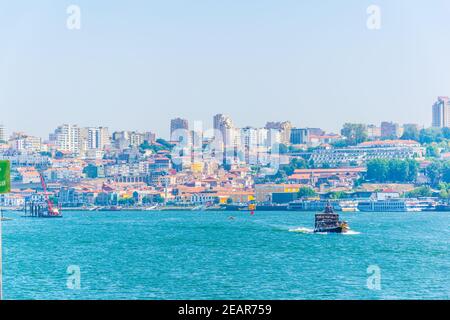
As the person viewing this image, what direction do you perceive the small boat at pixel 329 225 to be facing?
facing to the right of the viewer

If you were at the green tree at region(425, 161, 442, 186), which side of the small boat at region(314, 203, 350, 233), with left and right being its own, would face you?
left

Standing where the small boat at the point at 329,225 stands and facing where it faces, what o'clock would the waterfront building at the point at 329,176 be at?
The waterfront building is roughly at 9 o'clock from the small boat.
